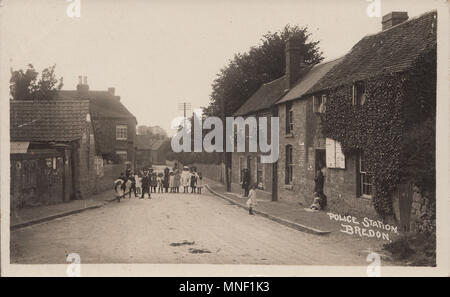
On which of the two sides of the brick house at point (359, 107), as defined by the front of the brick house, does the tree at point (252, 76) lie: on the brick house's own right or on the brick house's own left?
on the brick house's own right

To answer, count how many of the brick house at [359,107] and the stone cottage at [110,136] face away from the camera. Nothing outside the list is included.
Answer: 0

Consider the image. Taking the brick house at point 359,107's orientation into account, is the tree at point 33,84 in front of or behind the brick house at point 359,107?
in front

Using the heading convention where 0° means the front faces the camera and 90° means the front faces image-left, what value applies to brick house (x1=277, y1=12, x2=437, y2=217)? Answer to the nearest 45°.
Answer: approximately 45°

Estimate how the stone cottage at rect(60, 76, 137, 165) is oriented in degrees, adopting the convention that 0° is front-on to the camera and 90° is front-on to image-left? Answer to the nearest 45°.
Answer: approximately 315°
